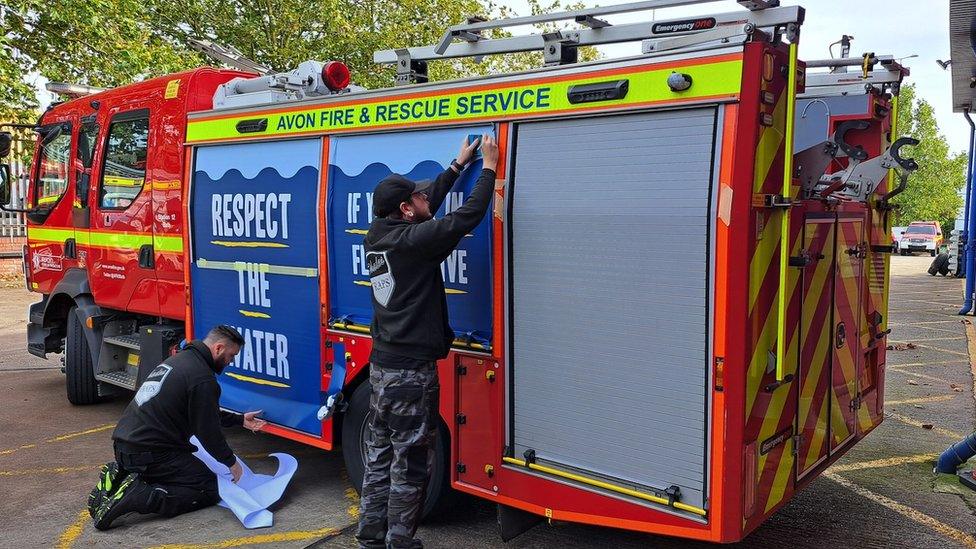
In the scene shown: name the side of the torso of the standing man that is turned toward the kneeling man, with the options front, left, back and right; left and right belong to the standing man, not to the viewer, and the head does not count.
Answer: left

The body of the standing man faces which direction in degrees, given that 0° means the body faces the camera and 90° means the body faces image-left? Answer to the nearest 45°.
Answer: approximately 225°

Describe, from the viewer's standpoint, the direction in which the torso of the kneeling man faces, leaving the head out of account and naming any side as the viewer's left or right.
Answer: facing away from the viewer and to the right of the viewer

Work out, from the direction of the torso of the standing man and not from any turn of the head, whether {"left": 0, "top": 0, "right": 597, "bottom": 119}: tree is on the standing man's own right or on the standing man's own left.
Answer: on the standing man's own left

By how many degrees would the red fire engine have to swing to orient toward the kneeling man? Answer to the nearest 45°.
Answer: approximately 45° to its left

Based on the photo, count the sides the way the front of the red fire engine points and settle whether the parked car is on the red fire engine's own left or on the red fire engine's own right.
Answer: on the red fire engine's own right

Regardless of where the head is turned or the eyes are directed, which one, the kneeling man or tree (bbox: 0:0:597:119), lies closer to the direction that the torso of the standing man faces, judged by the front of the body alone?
the tree

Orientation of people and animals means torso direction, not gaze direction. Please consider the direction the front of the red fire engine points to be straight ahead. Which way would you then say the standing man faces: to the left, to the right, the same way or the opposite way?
to the right

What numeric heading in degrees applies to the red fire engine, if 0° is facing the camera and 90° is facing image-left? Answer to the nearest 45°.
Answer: approximately 135°

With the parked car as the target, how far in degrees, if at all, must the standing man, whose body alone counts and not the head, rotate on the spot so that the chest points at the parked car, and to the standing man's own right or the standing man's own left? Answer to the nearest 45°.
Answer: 0° — they already face it

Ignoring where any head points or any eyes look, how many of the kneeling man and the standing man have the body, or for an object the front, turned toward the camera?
0

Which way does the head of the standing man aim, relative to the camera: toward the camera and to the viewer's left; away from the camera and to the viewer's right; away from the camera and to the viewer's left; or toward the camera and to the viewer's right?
away from the camera and to the viewer's right
